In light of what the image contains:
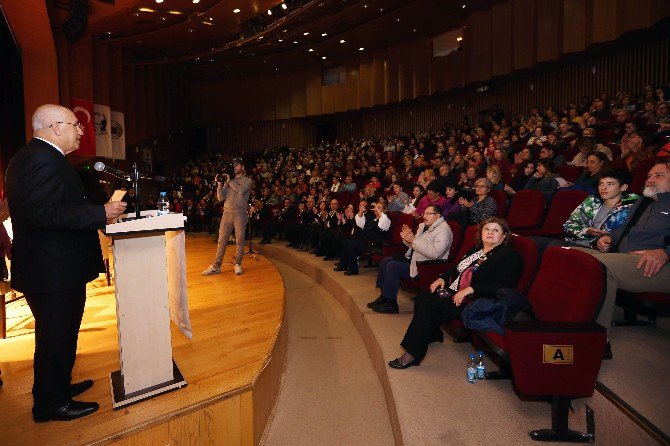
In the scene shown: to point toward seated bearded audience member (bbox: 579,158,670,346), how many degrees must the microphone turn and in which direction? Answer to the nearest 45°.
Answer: approximately 180°

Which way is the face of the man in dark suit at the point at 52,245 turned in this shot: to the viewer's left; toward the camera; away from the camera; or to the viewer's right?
to the viewer's right

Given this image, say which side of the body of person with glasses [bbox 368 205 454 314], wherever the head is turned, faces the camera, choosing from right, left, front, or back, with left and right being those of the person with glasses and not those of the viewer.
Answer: left

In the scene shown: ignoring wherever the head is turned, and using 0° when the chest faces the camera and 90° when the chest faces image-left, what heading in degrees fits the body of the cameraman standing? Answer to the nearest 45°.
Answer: approximately 45°

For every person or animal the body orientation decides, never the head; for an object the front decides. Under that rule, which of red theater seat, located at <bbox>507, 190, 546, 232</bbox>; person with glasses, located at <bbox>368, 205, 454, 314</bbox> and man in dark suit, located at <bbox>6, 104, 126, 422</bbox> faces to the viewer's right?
the man in dark suit

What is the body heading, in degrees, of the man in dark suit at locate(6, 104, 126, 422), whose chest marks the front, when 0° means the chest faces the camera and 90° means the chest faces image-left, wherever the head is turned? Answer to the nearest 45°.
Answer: approximately 270°

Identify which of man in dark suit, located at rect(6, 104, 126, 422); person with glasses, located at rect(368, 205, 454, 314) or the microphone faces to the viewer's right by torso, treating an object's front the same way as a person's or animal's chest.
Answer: the man in dark suit

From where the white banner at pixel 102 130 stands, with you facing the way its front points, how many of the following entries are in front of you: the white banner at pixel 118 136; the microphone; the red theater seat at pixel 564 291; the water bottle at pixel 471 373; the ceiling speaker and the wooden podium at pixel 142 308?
5

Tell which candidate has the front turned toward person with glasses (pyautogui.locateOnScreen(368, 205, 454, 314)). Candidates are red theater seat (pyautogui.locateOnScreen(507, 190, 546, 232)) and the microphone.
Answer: the red theater seat

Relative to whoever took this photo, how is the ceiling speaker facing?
facing to the right of the viewer

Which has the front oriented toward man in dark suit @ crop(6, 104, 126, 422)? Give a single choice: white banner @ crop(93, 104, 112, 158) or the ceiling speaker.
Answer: the white banner

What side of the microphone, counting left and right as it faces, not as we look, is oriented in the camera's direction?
left

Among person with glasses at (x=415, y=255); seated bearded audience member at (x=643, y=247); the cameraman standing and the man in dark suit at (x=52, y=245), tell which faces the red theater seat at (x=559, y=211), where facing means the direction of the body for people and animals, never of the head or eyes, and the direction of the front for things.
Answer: the man in dark suit

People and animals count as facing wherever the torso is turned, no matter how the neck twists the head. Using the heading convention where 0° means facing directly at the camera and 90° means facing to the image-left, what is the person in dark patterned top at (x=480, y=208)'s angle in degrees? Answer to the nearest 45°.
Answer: approximately 45°

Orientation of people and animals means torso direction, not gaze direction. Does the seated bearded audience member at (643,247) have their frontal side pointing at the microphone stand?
yes

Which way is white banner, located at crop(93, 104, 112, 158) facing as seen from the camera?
toward the camera
